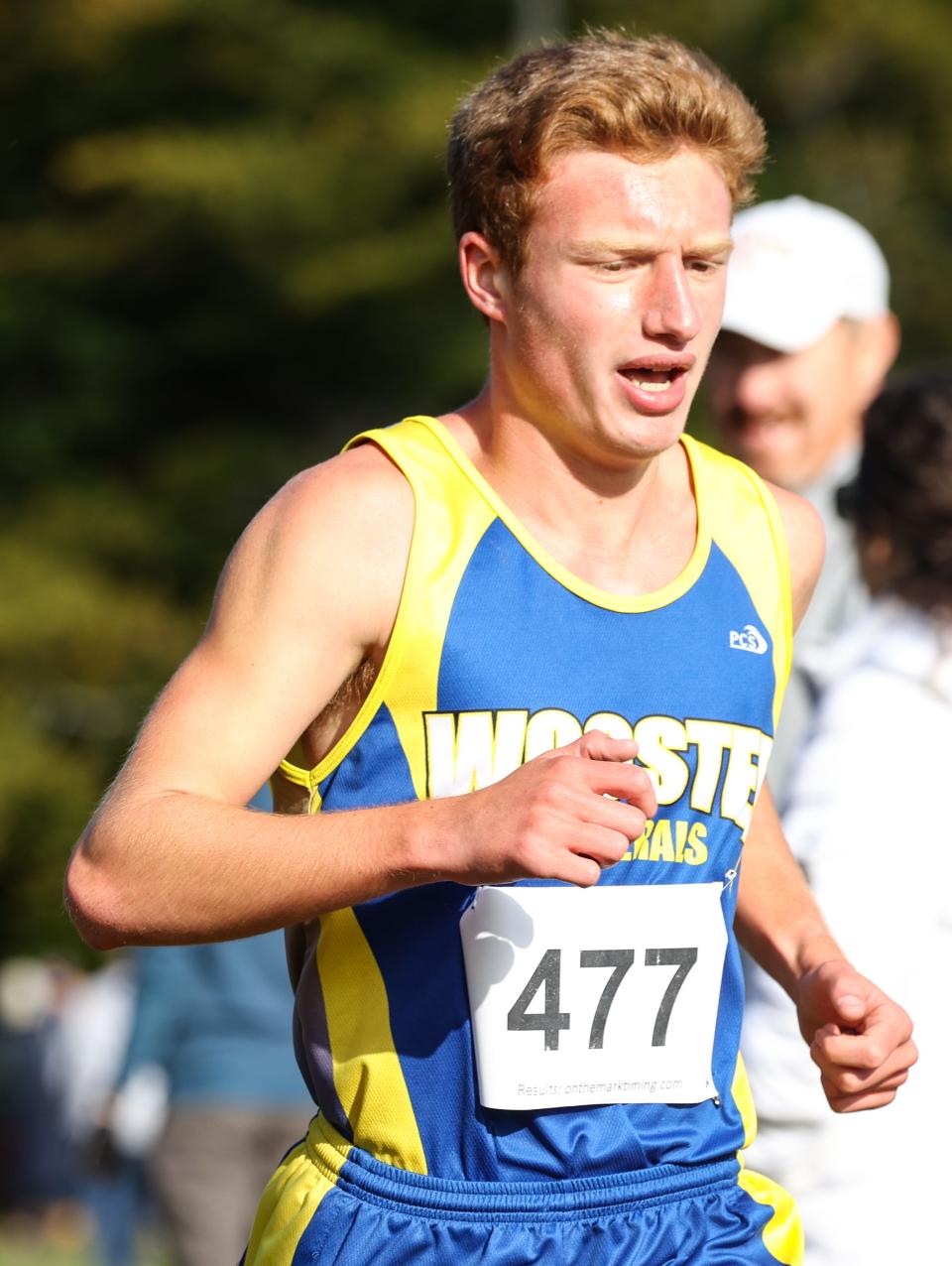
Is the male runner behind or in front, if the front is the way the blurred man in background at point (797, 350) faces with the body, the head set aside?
in front

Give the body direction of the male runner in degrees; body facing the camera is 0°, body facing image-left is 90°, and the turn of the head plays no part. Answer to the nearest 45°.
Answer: approximately 315°

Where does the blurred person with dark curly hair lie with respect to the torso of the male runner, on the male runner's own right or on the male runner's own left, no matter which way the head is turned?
on the male runner's own left

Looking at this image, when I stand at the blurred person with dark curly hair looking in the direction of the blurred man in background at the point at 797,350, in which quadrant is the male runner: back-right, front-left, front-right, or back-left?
back-left

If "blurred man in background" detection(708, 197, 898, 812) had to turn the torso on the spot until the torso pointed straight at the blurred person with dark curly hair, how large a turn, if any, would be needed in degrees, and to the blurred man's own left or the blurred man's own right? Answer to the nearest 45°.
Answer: approximately 45° to the blurred man's own left

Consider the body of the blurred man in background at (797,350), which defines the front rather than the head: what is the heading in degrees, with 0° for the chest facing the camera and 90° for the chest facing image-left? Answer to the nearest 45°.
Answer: approximately 45°

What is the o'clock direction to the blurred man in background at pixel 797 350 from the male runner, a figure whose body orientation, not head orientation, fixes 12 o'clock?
The blurred man in background is roughly at 8 o'clock from the male runner.

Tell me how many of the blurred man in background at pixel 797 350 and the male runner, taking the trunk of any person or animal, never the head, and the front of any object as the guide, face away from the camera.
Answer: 0
